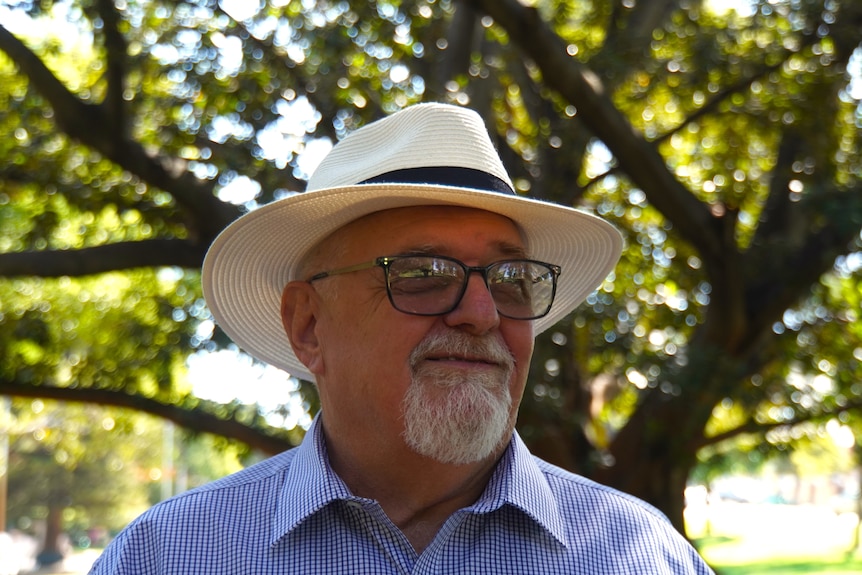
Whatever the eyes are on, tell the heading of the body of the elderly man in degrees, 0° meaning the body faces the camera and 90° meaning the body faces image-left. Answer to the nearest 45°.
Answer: approximately 0°

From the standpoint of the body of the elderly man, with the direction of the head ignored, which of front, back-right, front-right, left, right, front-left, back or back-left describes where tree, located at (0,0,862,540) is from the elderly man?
back
